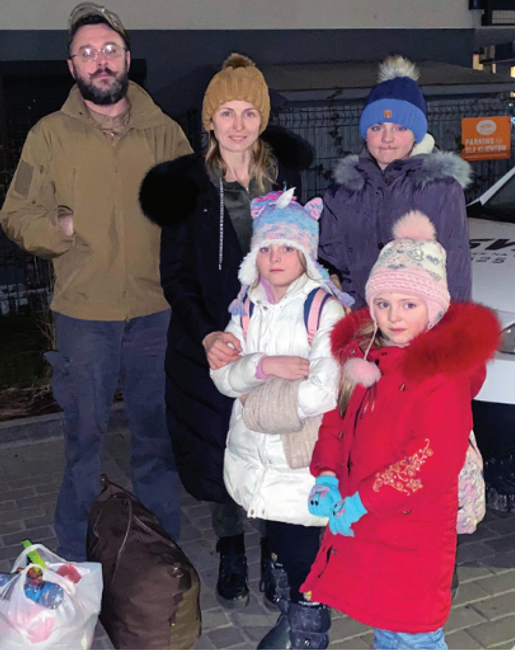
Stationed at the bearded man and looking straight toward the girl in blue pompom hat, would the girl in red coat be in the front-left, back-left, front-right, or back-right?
front-right

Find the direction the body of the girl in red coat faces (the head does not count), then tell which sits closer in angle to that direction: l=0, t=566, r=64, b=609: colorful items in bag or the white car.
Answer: the colorful items in bag

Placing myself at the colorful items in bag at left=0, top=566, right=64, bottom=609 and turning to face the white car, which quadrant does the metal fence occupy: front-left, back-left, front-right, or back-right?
front-left

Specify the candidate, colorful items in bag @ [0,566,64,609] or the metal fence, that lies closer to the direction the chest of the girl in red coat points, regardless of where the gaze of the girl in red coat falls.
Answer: the colorful items in bag

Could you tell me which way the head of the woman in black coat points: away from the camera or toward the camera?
toward the camera

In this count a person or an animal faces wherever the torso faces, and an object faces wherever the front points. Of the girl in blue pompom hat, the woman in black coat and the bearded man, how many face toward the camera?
3

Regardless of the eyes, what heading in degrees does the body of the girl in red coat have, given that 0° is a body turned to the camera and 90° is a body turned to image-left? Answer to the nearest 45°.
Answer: approximately 45°

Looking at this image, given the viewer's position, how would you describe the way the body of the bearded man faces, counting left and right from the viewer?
facing the viewer

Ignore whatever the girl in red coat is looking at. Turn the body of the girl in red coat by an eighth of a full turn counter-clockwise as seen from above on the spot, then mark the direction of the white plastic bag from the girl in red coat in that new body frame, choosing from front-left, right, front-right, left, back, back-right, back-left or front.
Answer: right

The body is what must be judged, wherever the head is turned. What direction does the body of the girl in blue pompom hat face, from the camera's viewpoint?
toward the camera

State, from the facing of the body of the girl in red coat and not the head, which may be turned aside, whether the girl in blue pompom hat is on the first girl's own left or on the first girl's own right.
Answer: on the first girl's own right

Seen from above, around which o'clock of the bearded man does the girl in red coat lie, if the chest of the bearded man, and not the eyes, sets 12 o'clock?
The girl in red coat is roughly at 11 o'clock from the bearded man.

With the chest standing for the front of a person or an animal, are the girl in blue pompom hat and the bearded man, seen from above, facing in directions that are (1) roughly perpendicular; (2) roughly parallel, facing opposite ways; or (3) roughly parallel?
roughly parallel

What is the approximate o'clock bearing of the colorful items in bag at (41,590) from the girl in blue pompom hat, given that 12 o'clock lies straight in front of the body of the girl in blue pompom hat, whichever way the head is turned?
The colorful items in bag is roughly at 2 o'clock from the girl in blue pompom hat.

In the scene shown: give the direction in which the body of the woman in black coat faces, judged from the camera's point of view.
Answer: toward the camera

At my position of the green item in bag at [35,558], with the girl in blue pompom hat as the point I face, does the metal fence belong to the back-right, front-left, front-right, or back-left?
front-left
